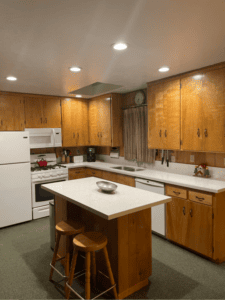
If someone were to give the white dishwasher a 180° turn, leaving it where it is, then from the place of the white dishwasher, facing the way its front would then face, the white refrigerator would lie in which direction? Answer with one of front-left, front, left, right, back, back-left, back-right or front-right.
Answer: back-left

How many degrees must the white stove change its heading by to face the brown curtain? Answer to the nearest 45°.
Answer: approximately 45° to its left

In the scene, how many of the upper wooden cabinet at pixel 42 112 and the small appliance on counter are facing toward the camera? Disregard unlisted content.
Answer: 2

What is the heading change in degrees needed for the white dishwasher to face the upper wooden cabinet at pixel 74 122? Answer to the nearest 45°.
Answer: approximately 90° to its right

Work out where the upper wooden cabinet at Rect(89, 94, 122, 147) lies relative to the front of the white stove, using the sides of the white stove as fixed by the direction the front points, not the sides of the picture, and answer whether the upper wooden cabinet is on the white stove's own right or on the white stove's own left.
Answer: on the white stove's own left

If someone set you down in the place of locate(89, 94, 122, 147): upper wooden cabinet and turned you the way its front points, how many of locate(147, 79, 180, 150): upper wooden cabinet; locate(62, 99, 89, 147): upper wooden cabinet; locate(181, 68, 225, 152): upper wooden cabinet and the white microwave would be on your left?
2

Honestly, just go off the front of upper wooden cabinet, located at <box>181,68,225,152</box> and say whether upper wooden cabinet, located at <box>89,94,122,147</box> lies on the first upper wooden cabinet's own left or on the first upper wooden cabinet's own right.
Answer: on the first upper wooden cabinet's own right

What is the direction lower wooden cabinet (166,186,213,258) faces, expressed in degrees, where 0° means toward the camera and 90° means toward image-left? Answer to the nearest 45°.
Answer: approximately 45°

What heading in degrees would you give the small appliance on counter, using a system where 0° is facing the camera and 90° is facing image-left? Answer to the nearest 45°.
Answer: approximately 0°
